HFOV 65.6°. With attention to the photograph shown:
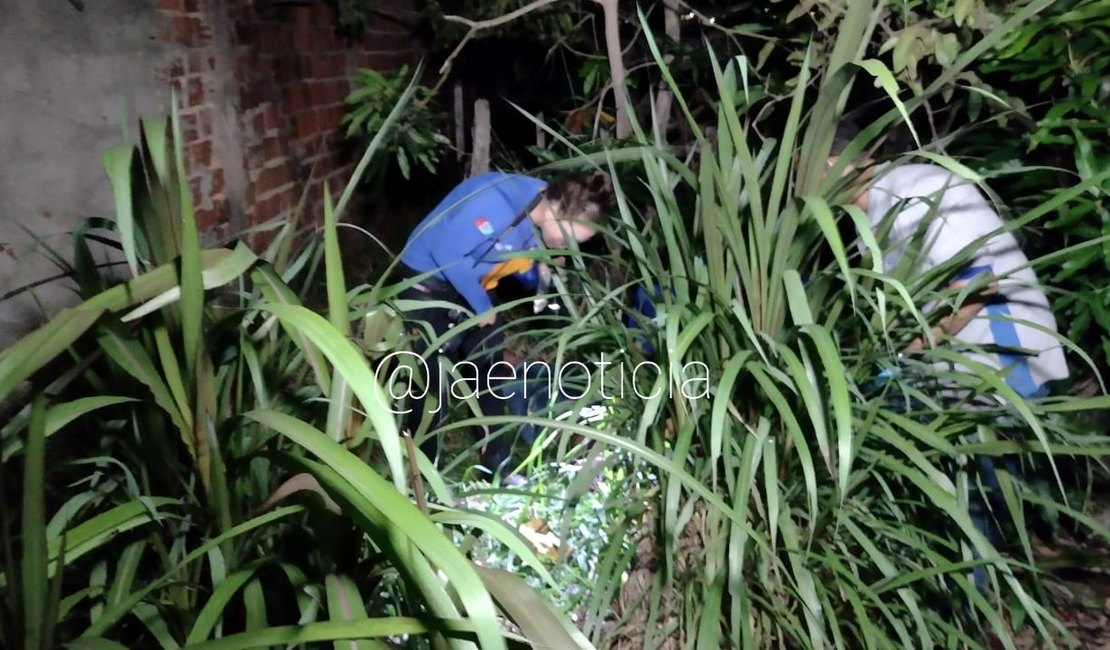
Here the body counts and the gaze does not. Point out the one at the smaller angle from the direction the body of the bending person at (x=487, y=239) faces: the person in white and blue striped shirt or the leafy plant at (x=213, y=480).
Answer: the person in white and blue striped shirt

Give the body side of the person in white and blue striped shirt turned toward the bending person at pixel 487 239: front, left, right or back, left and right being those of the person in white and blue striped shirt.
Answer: front

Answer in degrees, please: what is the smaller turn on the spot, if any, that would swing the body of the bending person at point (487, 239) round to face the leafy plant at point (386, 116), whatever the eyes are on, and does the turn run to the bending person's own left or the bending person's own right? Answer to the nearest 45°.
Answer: approximately 90° to the bending person's own left

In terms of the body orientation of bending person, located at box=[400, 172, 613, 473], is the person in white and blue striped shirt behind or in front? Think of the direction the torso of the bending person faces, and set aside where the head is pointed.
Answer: in front

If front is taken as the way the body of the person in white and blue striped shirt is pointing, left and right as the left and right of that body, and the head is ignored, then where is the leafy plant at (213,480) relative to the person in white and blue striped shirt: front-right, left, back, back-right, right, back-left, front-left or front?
front-left

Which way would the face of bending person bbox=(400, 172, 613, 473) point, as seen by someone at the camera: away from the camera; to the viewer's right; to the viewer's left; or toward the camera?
to the viewer's right

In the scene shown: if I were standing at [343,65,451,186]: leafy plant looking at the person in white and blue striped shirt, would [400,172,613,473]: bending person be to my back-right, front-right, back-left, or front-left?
front-right

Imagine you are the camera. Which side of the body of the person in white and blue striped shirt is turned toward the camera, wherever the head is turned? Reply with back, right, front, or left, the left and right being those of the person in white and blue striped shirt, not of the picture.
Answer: left

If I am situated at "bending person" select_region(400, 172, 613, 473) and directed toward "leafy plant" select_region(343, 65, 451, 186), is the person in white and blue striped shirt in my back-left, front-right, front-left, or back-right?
back-right

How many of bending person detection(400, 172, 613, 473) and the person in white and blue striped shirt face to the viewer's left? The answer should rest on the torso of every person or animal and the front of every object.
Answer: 1

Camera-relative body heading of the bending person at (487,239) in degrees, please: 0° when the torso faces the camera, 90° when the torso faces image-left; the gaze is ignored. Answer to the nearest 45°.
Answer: approximately 270°
